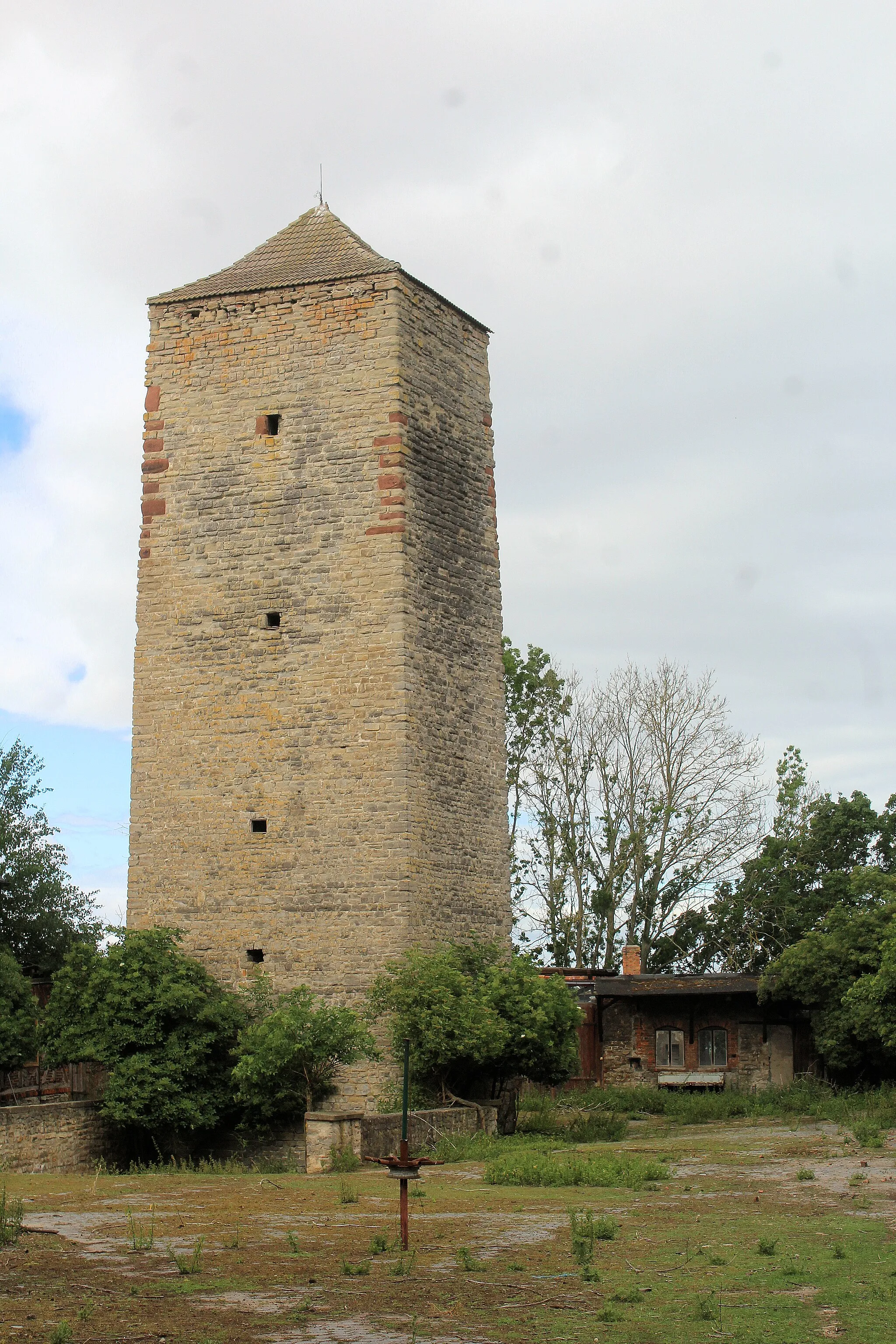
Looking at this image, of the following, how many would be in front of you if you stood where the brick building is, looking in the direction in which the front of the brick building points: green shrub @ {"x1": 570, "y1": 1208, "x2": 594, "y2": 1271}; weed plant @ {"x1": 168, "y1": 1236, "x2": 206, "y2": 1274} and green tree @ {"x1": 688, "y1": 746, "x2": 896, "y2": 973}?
2

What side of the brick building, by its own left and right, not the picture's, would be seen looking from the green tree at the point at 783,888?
back

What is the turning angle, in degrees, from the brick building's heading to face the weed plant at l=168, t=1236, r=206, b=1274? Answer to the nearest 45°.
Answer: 0° — it already faces it

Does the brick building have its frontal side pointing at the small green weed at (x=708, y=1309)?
yes

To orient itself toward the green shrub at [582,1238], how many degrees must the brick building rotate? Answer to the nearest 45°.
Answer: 0° — it already faces it

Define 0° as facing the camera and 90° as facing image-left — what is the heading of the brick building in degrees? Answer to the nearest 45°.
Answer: approximately 0°

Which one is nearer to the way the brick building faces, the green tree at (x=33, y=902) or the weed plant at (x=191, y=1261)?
the weed plant

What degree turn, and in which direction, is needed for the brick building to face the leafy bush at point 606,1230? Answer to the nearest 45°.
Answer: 0° — it already faces it
